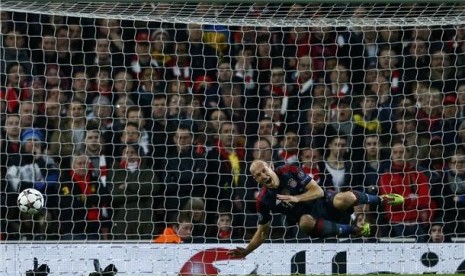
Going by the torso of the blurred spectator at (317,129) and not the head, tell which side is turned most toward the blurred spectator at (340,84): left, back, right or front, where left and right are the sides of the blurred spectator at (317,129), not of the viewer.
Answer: back

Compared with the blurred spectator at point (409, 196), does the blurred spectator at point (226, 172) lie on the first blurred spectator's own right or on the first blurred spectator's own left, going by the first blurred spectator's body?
on the first blurred spectator's own right

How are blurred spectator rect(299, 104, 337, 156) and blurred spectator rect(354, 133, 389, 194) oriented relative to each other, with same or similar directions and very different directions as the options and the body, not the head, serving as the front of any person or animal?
same or similar directions

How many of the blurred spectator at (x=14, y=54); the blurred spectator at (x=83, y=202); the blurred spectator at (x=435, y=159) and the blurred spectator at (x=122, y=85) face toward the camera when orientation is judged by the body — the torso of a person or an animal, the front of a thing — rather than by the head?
4

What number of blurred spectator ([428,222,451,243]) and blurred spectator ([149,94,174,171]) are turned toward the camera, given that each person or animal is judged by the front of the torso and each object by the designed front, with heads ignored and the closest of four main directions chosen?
2

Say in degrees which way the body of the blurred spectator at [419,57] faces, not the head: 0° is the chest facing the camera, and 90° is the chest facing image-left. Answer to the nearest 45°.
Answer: approximately 0°

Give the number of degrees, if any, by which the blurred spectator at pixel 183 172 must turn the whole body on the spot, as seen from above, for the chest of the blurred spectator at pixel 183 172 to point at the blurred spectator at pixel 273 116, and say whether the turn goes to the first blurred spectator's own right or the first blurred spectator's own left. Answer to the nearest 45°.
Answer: approximately 135° to the first blurred spectator's own left

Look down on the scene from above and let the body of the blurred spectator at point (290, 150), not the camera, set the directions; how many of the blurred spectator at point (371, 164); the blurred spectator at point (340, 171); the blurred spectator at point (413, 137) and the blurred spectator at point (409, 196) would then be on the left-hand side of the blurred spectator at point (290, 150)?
4

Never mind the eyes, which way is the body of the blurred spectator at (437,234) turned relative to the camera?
toward the camera

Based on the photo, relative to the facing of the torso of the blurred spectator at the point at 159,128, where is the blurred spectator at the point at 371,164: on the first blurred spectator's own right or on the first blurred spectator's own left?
on the first blurred spectator's own left

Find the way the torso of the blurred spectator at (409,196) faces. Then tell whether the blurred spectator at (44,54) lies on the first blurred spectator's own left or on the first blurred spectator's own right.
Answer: on the first blurred spectator's own right

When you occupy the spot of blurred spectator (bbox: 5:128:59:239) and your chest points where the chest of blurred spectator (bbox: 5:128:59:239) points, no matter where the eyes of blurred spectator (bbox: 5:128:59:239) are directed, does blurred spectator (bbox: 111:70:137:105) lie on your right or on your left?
on your left

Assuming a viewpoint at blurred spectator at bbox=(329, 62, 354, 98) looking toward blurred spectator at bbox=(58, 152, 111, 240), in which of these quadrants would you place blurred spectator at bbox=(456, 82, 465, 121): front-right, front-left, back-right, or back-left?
back-left

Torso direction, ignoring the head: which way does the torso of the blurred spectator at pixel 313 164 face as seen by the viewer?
toward the camera

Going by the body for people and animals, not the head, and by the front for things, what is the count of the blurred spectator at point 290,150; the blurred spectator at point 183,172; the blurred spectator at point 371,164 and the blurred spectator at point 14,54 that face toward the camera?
4

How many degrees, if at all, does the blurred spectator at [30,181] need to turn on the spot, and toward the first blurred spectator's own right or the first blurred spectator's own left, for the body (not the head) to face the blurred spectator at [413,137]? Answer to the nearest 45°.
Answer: approximately 90° to the first blurred spectator's own left

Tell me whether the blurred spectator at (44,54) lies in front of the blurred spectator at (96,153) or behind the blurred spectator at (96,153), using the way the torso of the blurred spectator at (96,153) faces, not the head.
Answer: behind
